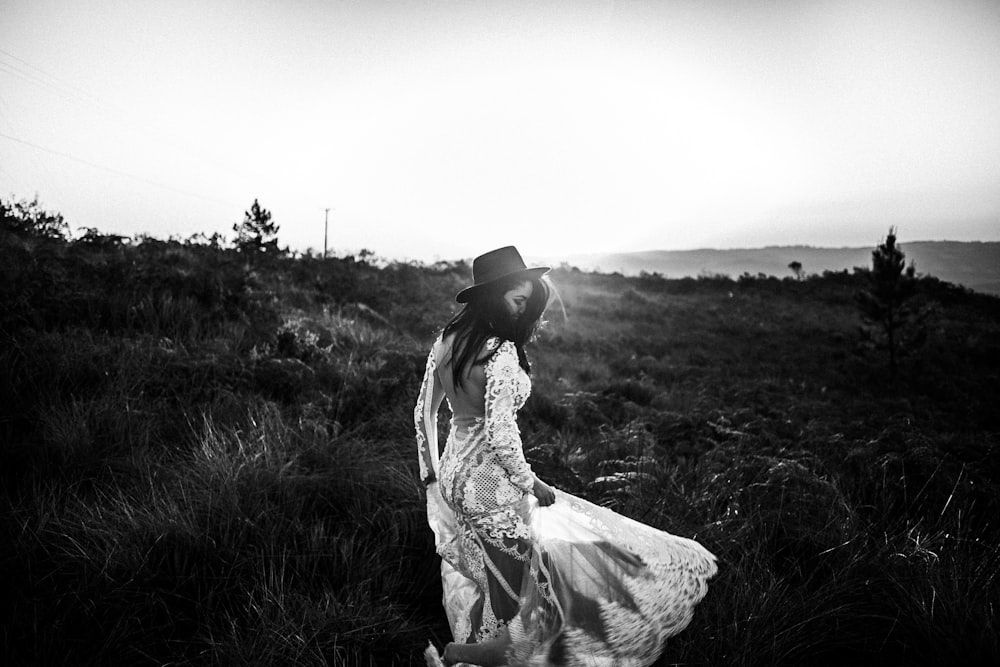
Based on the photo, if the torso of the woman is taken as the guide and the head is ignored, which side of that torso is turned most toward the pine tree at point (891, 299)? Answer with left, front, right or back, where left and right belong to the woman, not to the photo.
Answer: front

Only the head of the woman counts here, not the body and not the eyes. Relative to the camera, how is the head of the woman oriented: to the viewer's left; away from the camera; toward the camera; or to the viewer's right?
to the viewer's right

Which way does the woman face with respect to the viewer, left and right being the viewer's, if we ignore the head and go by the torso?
facing away from the viewer and to the right of the viewer
